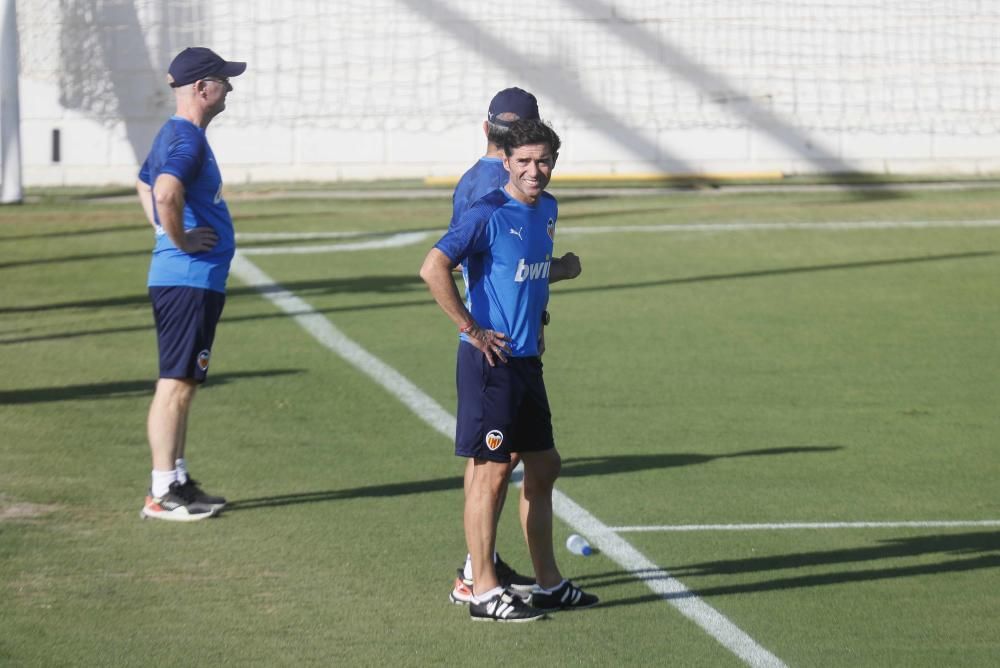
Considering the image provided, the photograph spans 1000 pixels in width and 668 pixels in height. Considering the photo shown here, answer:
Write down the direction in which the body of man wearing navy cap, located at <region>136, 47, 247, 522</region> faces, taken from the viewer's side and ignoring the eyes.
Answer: to the viewer's right

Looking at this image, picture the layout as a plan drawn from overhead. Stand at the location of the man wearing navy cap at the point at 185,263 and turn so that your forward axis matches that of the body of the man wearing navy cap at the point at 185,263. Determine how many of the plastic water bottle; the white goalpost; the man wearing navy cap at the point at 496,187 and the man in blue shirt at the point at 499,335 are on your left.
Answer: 1

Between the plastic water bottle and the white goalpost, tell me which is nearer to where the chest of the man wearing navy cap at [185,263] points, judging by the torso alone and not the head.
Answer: the plastic water bottle

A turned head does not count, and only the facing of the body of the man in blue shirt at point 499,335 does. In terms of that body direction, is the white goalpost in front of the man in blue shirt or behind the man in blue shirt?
behind

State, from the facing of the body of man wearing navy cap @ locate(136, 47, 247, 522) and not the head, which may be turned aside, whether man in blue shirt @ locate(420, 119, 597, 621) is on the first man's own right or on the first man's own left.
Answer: on the first man's own right

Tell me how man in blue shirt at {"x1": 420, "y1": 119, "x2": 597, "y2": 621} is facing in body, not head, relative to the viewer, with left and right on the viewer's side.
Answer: facing the viewer and to the right of the viewer

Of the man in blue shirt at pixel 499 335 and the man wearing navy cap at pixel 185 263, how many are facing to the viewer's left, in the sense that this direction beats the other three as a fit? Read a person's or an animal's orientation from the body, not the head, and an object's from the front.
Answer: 0

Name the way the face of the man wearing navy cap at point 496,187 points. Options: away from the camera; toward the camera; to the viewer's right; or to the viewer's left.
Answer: away from the camera

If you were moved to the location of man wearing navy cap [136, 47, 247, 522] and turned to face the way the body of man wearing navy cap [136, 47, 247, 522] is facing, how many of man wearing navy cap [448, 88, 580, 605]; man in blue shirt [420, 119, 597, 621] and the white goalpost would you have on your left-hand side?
1

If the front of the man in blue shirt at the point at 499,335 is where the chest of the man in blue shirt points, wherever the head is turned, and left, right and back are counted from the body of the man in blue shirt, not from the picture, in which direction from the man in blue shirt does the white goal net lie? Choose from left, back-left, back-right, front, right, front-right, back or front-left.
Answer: back-left

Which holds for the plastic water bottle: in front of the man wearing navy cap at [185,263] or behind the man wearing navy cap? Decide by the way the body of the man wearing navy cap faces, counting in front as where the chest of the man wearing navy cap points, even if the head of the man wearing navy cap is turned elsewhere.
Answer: in front

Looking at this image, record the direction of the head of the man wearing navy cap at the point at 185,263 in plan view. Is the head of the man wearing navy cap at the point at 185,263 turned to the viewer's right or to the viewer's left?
to the viewer's right
